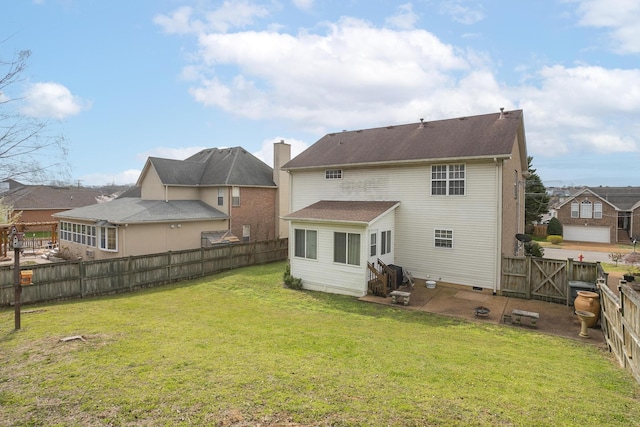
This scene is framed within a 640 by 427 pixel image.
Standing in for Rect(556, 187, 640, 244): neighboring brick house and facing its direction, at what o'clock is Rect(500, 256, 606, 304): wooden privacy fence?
The wooden privacy fence is roughly at 12 o'clock from the neighboring brick house.

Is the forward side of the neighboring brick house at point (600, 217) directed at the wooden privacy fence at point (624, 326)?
yes

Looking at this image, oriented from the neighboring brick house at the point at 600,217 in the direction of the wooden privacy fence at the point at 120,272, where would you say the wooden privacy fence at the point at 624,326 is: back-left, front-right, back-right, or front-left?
front-left

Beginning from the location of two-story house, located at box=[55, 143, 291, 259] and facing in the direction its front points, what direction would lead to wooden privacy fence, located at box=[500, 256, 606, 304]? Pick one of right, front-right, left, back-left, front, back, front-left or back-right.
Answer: right

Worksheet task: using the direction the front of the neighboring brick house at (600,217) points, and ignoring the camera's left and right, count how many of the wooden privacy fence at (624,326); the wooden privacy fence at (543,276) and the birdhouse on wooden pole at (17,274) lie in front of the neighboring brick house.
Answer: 3

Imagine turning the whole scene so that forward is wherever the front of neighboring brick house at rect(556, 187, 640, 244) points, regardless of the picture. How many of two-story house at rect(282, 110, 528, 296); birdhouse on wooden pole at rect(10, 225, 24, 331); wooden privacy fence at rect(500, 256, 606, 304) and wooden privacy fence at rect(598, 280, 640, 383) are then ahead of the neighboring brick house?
4

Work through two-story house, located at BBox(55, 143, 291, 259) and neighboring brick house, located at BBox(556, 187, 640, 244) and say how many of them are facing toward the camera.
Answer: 1

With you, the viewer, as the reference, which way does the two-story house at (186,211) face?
facing away from the viewer and to the right of the viewer

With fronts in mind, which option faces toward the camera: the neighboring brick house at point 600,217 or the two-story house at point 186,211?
the neighboring brick house

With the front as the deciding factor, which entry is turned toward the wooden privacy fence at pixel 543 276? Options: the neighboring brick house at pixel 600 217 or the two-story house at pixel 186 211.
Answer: the neighboring brick house

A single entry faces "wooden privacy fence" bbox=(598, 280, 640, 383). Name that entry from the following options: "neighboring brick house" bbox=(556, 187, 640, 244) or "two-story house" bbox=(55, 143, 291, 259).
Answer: the neighboring brick house

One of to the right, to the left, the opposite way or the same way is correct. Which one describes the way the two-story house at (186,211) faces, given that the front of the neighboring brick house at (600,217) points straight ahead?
the opposite way

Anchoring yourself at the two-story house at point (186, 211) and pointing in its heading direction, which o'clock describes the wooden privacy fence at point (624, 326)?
The wooden privacy fence is roughly at 4 o'clock from the two-story house.

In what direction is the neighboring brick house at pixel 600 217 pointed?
toward the camera
